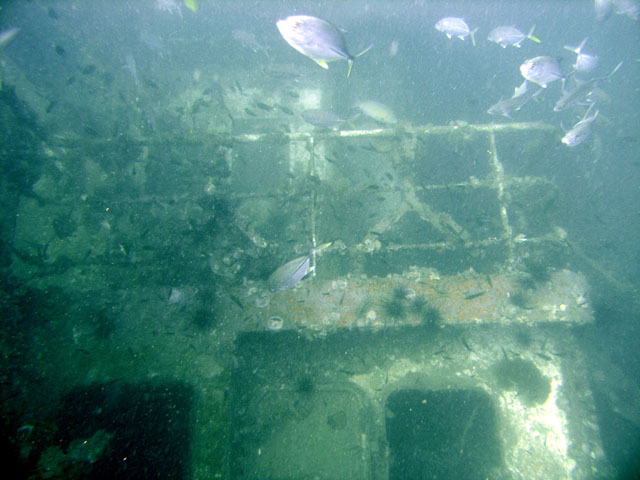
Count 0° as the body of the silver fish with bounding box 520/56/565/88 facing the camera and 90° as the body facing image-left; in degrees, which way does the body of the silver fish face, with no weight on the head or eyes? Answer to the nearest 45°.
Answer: approximately 90°

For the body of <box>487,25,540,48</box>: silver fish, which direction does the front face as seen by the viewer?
to the viewer's left

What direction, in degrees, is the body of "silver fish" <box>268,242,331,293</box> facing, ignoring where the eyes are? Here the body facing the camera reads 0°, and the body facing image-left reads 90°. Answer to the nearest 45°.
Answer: approximately 90°

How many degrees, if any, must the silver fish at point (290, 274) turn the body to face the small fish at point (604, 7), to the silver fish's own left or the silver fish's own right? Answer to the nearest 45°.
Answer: approximately 180°

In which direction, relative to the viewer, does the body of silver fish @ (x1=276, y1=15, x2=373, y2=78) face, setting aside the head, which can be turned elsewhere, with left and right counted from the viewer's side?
facing to the left of the viewer
